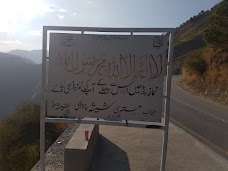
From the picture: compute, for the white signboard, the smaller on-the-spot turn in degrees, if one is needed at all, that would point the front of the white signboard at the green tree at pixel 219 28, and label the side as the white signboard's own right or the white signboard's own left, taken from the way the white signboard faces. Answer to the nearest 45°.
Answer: approximately 135° to the white signboard's own left

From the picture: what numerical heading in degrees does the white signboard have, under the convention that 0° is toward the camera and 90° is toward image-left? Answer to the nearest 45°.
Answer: approximately 0°

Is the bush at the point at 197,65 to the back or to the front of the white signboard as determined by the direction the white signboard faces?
to the back
